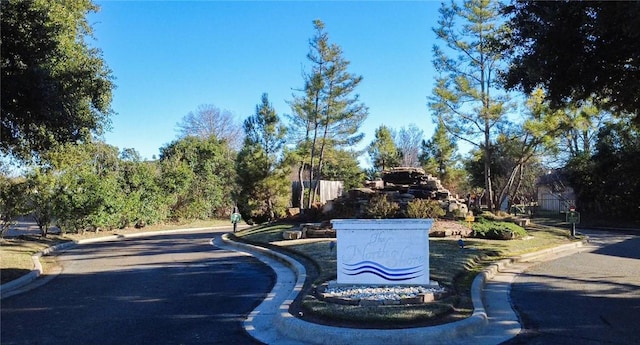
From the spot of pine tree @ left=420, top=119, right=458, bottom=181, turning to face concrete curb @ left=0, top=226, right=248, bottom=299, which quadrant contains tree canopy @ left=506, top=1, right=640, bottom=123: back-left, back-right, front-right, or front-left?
front-left

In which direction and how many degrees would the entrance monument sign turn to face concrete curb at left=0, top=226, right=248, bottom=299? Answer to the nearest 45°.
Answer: approximately 135° to its right

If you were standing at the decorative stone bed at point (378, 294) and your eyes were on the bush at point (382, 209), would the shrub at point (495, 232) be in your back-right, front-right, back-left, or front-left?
front-right

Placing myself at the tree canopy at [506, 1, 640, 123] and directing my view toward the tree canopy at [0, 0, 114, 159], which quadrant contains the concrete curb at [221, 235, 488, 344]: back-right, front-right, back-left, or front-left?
front-left

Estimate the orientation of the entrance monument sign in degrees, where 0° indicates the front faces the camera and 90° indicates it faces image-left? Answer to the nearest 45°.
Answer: approximately 0°

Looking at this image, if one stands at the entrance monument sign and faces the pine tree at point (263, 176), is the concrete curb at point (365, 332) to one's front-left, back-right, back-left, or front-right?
back-left

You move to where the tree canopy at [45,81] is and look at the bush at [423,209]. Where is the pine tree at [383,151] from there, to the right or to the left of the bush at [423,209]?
left

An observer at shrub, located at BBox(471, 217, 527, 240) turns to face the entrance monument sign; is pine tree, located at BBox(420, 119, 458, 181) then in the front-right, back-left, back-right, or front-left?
back-right

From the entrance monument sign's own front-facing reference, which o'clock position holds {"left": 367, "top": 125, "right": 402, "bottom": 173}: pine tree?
The pine tree is roughly at 6 o'clock from the entrance monument sign.

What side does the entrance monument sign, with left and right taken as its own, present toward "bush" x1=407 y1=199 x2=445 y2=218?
back

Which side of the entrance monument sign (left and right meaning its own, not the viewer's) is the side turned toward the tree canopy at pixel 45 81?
right

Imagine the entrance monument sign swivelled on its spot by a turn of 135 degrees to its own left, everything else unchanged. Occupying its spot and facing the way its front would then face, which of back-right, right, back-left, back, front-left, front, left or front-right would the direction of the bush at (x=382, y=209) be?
front-left

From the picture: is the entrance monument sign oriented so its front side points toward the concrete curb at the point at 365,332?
yes

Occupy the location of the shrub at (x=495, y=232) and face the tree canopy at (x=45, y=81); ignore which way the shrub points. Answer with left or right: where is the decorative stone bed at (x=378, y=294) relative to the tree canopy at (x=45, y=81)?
left

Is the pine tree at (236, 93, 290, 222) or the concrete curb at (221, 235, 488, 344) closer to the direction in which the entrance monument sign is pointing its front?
the concrete curb
